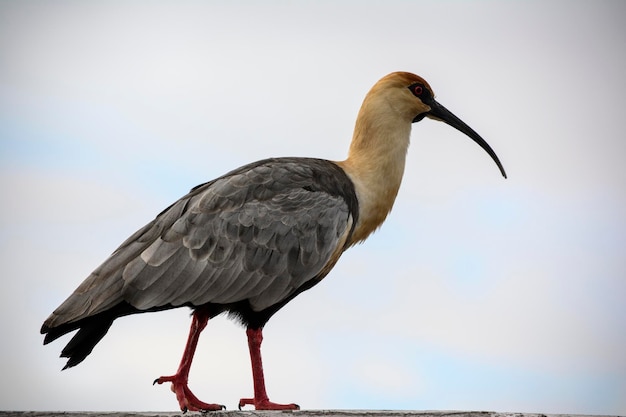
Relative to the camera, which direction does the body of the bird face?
to the viewer's right
